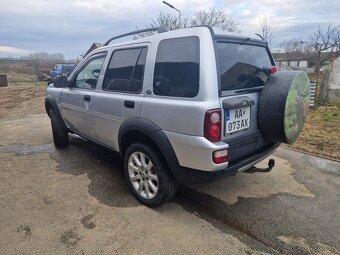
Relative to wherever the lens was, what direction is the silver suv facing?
facing away from the viewer and to the left of the viewer
